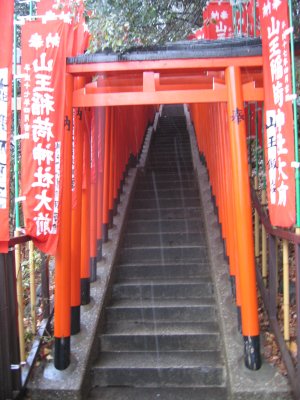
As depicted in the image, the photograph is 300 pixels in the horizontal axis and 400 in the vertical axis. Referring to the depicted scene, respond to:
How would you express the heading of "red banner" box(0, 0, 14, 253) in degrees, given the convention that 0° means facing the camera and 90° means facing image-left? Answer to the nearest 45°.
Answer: approximately 0°

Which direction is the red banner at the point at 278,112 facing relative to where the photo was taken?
toward the camera

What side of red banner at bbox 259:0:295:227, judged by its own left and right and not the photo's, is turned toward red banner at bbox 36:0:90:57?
right

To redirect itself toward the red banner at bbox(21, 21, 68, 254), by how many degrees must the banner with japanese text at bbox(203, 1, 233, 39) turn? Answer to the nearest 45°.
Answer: approximately 45° to its right

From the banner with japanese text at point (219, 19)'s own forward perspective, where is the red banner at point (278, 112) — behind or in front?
in front

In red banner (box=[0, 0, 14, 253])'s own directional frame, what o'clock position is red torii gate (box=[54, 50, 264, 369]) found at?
The red torii gate is roughly at 9 o'clock from the red banner.

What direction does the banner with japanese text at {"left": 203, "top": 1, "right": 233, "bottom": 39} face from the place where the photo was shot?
facing the viewer
